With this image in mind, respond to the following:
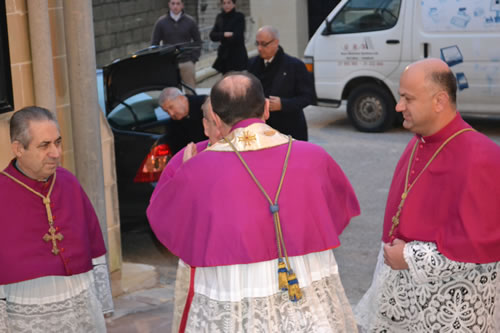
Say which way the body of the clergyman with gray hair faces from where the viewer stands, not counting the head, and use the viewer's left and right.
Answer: facing the viewer and to the right of the viewer

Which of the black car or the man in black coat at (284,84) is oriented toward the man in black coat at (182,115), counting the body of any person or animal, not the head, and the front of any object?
the man in black coat at (284,84)

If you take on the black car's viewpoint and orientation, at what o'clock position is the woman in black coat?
The woman in black coat is roughly at 11 o'clock from the black car.

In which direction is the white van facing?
to the viewer's left

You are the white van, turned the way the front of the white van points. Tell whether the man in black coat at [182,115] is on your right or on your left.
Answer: on your left

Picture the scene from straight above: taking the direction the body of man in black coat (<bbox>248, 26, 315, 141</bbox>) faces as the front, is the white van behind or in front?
behind

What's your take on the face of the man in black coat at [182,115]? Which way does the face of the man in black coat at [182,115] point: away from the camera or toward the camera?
toward the camera

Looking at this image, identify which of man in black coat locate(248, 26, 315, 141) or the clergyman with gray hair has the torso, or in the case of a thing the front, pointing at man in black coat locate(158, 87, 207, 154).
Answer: man in black coat locate(248, 26, 315, 141)

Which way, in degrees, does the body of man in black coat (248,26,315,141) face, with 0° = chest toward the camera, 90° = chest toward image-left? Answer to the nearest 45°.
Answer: approximately 45°

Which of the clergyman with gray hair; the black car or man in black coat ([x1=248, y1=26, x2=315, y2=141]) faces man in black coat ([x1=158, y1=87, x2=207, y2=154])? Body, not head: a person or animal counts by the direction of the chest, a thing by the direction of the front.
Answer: man in black coat ([x1=248, y1=26, x2=315, y2=141])

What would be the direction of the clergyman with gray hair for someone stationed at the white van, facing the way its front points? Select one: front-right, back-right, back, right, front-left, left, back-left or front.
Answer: left

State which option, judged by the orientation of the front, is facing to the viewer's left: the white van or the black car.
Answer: the white van
